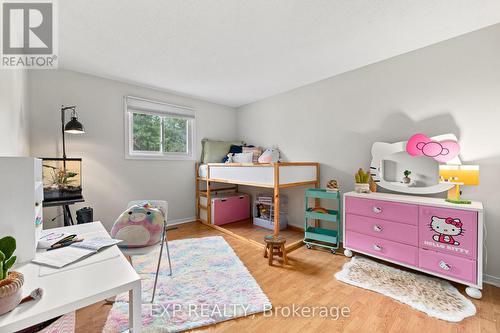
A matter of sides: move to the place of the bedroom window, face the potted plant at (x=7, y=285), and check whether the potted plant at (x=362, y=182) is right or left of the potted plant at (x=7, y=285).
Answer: left

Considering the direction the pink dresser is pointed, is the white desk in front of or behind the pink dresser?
in front

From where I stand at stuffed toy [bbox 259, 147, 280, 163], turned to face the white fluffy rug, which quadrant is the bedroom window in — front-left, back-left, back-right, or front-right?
back-right

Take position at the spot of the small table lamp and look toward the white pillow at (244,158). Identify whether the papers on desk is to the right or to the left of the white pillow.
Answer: left

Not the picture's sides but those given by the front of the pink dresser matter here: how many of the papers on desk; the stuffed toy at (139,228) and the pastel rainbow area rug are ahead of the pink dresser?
3

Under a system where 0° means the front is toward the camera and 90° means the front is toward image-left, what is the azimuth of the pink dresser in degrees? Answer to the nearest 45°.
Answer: approximately 45°

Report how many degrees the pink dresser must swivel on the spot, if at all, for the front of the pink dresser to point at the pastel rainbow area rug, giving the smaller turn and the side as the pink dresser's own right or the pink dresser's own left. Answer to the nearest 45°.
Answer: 0° — it already faces it

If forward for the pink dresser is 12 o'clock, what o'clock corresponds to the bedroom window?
The bedroom window is roughly at 1 o'clock from the pink dresser.
